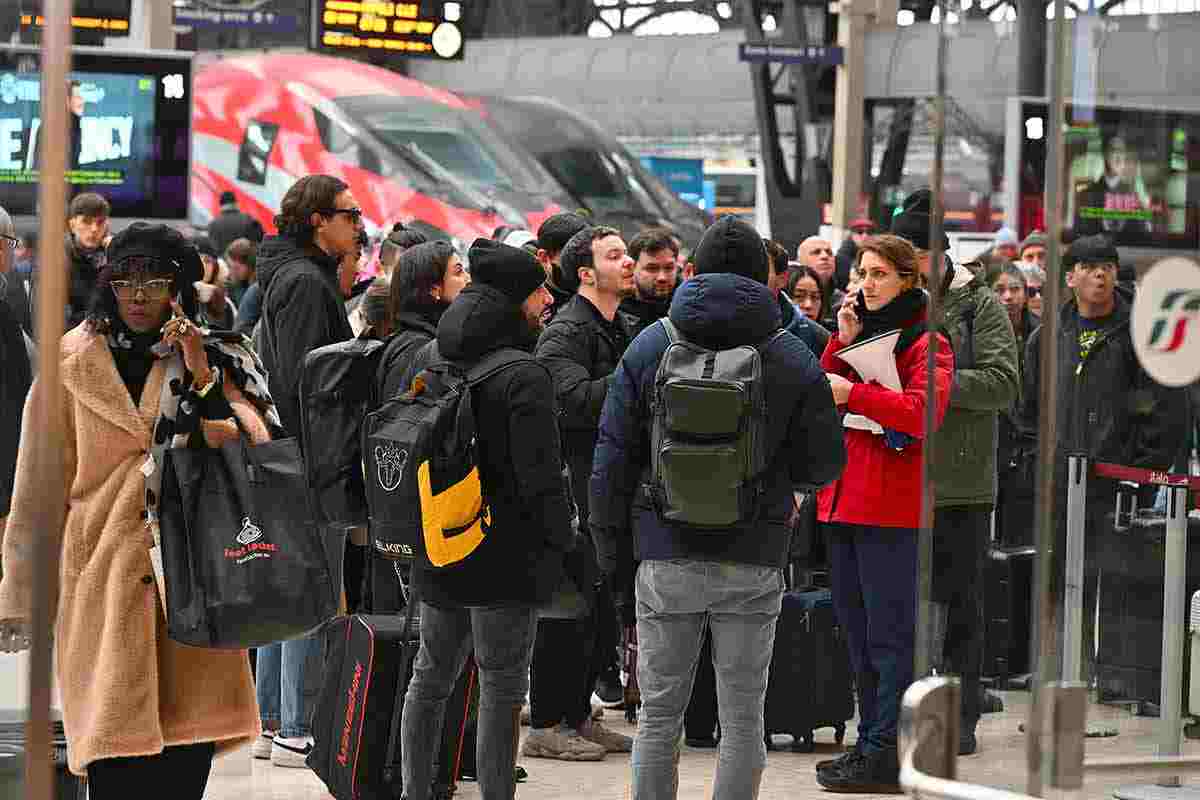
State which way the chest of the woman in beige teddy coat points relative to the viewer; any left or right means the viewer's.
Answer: facing the viewer

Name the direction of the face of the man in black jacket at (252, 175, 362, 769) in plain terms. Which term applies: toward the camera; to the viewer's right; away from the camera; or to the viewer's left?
to the viewer's right

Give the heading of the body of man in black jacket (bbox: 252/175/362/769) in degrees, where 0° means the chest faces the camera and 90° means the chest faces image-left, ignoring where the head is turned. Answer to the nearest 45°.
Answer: approximately 270°

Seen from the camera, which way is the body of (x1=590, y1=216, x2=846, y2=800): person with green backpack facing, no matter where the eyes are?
away from the camera

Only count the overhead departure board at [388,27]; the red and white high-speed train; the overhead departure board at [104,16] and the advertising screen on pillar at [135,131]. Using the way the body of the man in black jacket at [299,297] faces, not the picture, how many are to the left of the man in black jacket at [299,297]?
4

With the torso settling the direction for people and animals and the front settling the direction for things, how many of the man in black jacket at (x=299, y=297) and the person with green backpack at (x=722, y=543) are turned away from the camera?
1

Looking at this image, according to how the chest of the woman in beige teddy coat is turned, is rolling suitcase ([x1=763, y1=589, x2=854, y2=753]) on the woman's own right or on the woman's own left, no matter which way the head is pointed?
on the woman's own left

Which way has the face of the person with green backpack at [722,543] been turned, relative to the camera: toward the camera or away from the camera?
away from the camera

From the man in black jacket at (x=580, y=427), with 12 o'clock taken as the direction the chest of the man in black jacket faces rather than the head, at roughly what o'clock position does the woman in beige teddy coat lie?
The woman in beige teddy coat is roughly at 4 o'clock from the man in black jacket.

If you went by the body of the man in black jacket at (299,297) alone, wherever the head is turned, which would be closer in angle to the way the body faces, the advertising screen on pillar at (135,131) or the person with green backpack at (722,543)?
the person with green backpack

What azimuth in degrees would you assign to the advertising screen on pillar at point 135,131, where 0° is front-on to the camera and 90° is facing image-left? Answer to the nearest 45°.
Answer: approximately 0°
